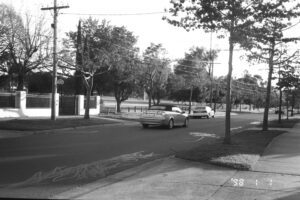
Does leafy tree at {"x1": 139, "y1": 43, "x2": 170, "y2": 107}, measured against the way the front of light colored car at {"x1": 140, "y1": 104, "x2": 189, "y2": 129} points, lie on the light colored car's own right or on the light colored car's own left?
on the light colored car's own left

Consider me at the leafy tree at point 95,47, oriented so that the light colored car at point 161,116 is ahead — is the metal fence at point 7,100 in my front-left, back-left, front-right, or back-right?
back-right

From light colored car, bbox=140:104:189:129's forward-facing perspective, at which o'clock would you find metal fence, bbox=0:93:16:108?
The metal fence is roughly at 8 o'clock from the light colored car.

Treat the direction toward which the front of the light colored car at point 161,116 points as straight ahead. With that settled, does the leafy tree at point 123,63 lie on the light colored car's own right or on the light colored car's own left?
on the light colored car's own left

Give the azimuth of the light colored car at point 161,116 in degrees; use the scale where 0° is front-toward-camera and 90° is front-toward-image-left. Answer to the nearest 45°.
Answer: approximately 225°

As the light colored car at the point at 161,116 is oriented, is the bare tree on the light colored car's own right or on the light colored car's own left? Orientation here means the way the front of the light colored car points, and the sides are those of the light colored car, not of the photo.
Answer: on the light colored car's own left

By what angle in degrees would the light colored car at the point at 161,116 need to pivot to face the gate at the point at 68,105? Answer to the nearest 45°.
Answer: approximately 90° to its left

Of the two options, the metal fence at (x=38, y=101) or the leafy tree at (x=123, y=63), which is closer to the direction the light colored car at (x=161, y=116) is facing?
the leafy tree

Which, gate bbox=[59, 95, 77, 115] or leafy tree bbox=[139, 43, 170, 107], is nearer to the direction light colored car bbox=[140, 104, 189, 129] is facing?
the leafy tree

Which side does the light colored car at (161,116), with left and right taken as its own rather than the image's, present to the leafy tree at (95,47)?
left

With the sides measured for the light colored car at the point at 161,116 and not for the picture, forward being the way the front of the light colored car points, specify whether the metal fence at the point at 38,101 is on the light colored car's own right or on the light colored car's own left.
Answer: on the light colored car's own left

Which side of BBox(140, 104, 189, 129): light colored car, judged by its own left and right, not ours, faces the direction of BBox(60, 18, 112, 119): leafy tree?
left
